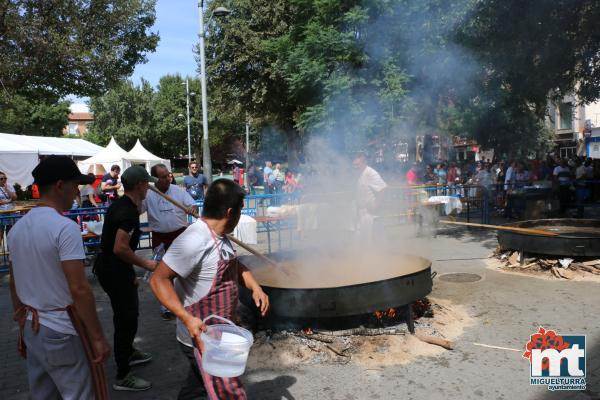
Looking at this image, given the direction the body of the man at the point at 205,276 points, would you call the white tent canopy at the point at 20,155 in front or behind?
behind

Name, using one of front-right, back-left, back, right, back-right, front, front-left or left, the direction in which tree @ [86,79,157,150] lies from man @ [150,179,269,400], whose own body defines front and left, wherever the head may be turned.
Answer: back-left

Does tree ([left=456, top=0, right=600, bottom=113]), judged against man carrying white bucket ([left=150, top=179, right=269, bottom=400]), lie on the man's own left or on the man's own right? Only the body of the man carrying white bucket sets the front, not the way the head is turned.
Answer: on the man's own left

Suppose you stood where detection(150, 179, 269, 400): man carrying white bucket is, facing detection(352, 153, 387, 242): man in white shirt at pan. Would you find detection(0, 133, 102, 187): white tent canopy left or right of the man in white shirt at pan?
left

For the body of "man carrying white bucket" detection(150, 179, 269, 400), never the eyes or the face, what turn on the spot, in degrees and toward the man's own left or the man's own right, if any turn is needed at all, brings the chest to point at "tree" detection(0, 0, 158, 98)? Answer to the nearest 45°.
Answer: approximately 135° to the man's own left

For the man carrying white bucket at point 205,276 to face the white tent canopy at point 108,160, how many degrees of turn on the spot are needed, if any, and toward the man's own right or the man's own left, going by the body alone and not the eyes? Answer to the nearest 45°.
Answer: approximately 135° to the man's own left
